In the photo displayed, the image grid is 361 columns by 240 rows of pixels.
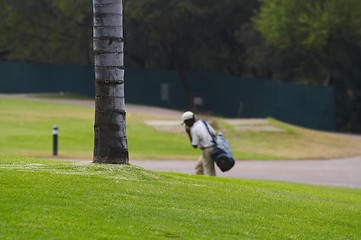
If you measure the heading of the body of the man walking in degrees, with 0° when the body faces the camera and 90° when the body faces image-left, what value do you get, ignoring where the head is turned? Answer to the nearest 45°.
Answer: approximately 90°
